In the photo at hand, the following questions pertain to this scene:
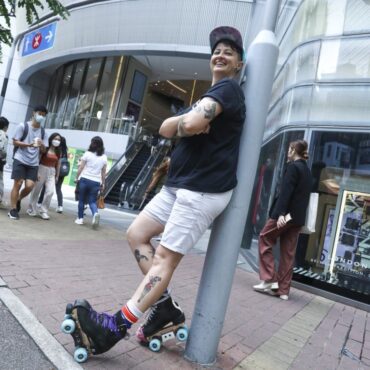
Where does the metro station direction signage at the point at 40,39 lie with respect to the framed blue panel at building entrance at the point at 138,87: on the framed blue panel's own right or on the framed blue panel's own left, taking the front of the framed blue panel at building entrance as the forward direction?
on the framed blue panel's own right

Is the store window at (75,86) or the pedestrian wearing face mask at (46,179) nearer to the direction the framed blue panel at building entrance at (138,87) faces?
the pedestrian wearing face mask

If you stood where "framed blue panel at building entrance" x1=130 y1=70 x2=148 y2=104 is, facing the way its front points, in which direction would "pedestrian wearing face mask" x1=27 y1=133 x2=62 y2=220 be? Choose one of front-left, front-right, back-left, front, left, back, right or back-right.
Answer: front-right

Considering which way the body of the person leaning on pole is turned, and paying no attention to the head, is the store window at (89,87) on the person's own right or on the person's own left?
on the person's own right

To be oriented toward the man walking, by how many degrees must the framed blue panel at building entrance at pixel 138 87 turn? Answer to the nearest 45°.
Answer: approximately 45° to its right

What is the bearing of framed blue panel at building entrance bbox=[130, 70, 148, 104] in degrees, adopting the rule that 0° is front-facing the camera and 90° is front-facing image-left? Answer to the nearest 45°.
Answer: approximately 315°
